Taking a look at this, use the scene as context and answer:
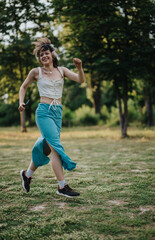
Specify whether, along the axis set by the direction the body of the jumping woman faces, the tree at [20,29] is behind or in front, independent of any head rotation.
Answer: behind

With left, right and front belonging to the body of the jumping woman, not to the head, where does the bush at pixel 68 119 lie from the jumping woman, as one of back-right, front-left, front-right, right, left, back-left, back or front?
back-left

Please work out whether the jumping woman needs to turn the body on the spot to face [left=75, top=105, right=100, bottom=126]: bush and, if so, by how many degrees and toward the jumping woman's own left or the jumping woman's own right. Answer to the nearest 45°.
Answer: approximately 135° to the jumping woman's own left

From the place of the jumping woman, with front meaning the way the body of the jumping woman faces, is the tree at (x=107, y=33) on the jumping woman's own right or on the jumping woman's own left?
on the jumping woman's own left

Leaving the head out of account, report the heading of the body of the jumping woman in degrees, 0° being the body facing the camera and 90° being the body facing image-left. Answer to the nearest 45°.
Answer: approximately 315°
